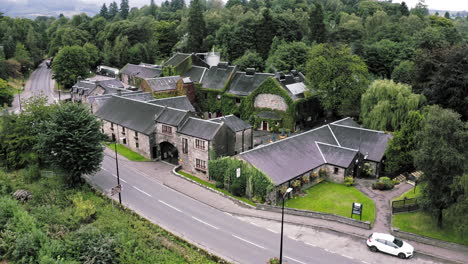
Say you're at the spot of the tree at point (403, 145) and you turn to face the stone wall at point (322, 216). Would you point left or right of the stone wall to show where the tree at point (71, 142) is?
right

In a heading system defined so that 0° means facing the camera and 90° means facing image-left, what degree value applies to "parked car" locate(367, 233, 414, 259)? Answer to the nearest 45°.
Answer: approximately 315°

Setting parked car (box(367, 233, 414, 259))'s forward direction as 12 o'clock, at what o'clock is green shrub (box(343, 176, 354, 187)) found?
The green shrub is roughly at 7 o'clock from the parked car.

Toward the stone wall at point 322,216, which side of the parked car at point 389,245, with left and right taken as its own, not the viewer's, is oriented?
back

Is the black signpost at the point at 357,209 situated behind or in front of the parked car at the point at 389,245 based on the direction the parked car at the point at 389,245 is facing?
behind

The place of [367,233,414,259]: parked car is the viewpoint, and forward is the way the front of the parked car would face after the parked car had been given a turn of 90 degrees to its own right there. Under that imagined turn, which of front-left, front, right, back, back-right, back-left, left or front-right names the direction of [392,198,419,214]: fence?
back-right

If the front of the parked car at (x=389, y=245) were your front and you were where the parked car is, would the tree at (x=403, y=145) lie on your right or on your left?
on your left

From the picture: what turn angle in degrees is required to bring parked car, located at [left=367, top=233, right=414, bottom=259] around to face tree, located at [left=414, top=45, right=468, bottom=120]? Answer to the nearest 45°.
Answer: approximately 135° to its left
